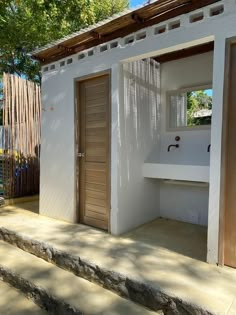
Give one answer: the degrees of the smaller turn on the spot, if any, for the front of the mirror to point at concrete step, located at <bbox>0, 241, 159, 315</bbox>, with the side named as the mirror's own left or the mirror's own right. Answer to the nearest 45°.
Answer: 0° — it already faces it

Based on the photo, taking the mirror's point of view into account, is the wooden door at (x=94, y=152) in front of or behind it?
in front

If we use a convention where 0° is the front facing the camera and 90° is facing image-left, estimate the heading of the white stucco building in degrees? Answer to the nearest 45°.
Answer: approximately 45°

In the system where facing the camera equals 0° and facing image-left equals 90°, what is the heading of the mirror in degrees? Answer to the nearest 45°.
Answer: approximately 45°

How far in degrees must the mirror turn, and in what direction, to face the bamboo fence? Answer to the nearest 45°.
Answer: approximately 45° to its right

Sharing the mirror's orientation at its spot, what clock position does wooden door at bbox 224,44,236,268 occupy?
The wooden door is roughly at 10 o'clock from the mirror.

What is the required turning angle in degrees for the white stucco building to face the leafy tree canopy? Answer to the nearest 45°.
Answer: approximately 90° to its right

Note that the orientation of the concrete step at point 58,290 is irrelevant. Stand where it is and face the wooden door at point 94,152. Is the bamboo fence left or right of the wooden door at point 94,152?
left

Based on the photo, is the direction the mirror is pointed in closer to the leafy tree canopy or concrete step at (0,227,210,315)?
the concrete step
